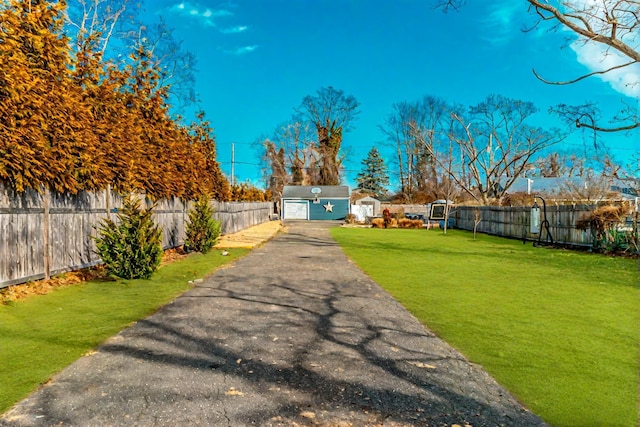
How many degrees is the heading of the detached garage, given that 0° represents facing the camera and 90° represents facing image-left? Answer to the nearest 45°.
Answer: approximately 0°

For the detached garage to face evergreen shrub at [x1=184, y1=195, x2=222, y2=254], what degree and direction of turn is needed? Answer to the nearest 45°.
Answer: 0° — it already faces it

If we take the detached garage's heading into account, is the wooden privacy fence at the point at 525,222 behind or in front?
in front

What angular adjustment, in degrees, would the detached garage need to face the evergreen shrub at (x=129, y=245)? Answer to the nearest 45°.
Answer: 0° — it already faces it
